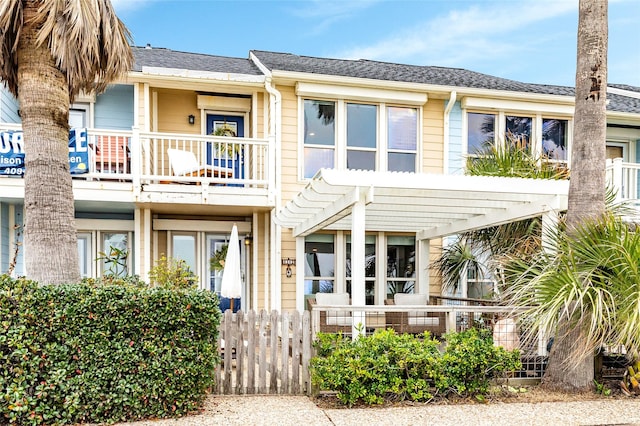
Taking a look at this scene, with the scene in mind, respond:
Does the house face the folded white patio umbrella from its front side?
yes

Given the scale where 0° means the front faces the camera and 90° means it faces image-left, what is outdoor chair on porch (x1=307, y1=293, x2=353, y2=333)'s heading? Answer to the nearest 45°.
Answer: approximately 0°

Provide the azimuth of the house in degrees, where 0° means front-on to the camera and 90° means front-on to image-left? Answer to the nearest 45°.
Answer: approximately 0°

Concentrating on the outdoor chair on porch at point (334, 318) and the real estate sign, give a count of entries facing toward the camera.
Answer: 2

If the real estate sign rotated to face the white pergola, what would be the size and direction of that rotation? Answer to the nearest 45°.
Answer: approximately 45° to its left

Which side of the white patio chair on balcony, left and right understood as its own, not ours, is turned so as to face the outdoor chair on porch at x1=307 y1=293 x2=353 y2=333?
front

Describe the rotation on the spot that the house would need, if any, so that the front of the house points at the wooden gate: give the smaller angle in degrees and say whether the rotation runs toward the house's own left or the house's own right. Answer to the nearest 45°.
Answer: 0° — it already faces it

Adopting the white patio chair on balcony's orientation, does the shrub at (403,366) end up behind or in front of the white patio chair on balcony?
in front

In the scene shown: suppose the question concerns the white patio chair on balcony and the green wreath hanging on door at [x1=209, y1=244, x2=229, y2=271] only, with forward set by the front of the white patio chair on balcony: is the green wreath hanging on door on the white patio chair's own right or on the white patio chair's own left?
on the white patio chair's own left
